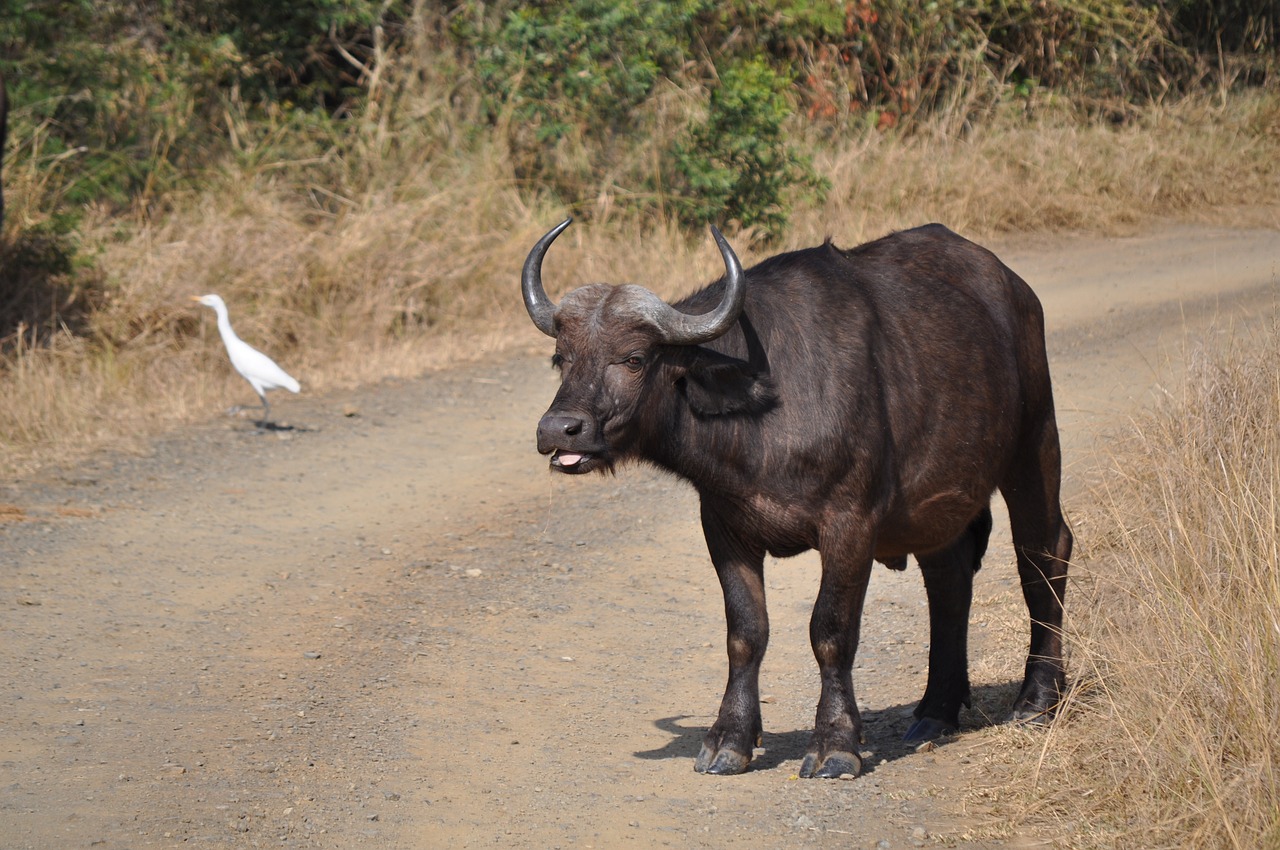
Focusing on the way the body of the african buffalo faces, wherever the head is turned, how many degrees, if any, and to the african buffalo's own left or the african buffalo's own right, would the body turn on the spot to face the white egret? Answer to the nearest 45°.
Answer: approximately 90° to the african buffalo's own right

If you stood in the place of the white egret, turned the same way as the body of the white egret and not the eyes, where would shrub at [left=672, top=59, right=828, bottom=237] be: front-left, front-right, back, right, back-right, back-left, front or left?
back-right

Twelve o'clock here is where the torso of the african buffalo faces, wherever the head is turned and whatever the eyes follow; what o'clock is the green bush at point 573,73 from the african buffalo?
The green bush is roughly at 4 o'clock from the african buffalo.

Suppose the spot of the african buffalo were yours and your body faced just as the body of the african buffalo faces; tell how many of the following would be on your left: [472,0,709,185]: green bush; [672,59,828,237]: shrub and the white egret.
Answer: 0

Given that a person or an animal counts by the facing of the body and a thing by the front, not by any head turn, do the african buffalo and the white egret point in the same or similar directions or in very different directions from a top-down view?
same or similar directions

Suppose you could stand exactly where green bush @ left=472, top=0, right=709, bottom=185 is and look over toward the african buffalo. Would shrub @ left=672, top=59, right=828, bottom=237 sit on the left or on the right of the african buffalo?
left

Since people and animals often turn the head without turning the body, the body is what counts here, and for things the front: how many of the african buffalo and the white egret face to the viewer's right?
0

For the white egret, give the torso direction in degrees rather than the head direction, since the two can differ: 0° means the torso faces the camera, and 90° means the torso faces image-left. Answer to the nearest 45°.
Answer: approximately 90°

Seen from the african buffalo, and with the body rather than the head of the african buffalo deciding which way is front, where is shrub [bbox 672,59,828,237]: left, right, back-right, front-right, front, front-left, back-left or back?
back-right

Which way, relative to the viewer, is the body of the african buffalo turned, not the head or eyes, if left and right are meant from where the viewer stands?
facing the viewer and to the left of the viewer
